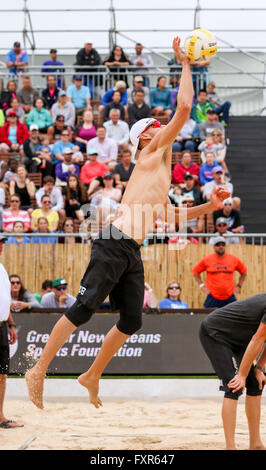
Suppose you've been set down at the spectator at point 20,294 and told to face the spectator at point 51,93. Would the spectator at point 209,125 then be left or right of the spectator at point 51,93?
right

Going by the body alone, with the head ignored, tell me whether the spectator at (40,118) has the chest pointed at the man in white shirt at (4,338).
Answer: yes

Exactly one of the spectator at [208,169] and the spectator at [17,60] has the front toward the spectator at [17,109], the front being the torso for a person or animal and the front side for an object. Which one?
the spectator at [17,60]

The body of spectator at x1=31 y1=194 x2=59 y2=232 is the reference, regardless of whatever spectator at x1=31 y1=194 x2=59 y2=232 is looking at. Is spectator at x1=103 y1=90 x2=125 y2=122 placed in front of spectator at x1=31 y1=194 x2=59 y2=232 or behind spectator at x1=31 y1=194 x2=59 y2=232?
behind

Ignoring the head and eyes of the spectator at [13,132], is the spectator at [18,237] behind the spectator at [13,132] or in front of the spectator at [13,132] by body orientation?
in front

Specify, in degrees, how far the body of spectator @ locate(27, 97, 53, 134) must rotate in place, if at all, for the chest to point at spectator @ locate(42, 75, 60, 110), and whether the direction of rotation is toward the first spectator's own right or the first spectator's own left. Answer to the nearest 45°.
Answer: approximately 180°

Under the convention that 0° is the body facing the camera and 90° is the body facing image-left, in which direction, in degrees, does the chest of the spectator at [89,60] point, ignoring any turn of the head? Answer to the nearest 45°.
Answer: approximately 0°

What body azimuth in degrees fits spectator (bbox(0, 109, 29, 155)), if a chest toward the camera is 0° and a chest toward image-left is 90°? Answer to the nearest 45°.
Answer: approximately 0°

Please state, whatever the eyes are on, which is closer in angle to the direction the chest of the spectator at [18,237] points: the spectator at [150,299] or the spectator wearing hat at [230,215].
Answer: the spectator

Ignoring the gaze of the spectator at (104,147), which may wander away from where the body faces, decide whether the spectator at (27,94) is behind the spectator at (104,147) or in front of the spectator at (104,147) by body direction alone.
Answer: behind
